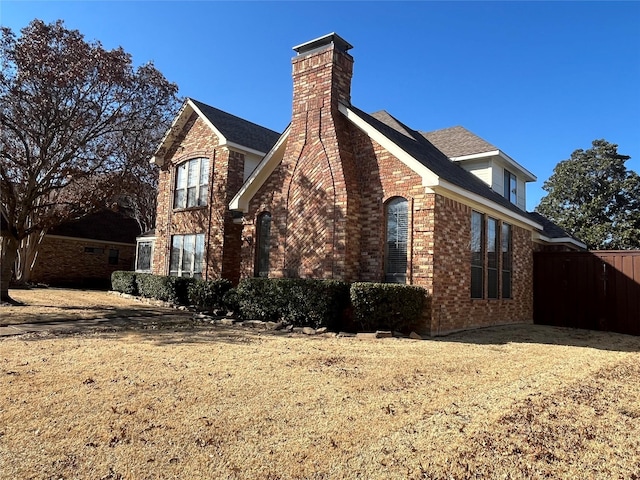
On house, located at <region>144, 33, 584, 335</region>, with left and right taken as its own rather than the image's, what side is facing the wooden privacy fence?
back

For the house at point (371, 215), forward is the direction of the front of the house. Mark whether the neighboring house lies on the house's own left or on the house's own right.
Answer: on the house's own right

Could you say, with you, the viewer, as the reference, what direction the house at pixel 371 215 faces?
facing the viewer and to the left of the viewer

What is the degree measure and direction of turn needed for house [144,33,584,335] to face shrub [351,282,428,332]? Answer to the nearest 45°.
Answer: approximately 45° to its left

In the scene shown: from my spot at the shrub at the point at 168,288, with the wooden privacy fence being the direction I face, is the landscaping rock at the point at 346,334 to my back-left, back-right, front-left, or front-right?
front-right

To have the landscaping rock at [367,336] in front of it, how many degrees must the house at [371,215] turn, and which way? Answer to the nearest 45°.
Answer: approximately 45° to its left

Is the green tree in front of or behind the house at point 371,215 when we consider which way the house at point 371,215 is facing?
behind
